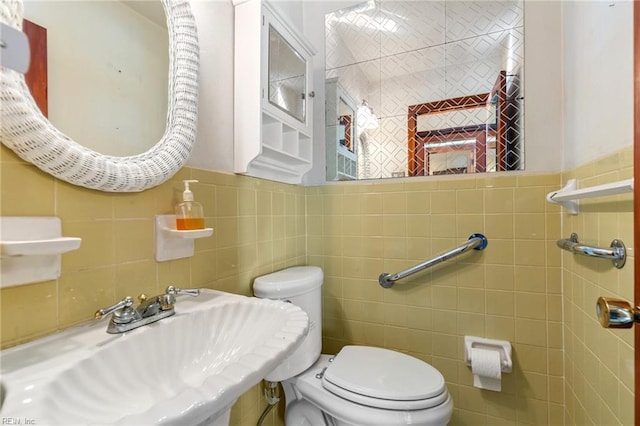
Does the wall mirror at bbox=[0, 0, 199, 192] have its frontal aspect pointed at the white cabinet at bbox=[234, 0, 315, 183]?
no

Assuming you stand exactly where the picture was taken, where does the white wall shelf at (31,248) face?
facing the viewer and to the right of the viewer

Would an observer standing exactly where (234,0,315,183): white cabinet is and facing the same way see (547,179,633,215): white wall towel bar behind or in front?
in front

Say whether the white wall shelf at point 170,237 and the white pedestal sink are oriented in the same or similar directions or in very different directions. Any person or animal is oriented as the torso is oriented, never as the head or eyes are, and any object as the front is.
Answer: same or similar directions

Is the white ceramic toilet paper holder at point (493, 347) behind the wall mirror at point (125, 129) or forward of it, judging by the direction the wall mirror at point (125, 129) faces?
forward

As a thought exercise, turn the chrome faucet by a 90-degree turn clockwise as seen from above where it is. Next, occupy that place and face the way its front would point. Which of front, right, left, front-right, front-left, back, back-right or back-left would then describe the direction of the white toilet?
back-left

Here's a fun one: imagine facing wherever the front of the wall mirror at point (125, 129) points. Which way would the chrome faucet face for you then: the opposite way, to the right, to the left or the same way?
the same way

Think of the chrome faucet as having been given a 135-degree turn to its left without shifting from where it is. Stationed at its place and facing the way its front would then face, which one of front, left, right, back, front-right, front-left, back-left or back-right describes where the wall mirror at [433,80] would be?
right

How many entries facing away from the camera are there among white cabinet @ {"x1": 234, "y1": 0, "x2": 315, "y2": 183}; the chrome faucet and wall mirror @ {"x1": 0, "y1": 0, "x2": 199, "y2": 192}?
0

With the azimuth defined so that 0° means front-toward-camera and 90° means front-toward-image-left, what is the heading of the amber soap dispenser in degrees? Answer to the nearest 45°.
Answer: approximately 270°

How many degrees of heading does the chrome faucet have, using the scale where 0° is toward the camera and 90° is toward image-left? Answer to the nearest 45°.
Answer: approximately 315°
